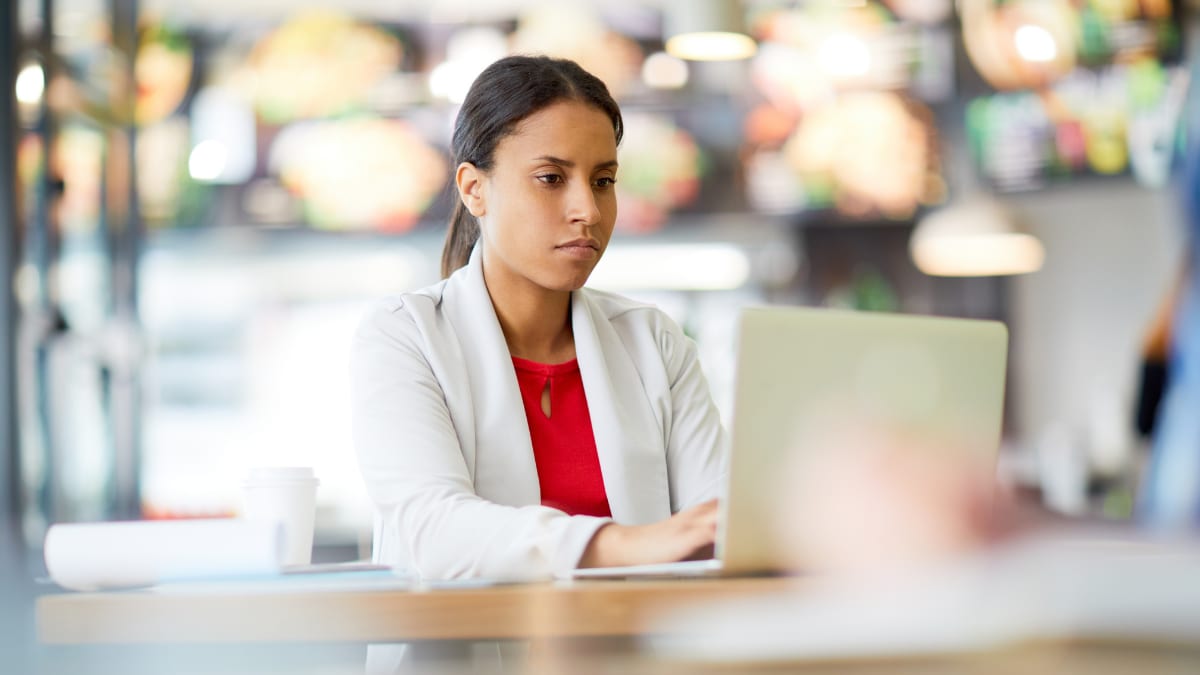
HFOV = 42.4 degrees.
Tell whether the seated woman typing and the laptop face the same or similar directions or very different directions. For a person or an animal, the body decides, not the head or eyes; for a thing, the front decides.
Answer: very different directions

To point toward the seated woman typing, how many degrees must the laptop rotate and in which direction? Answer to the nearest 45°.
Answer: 0° — it already faces them

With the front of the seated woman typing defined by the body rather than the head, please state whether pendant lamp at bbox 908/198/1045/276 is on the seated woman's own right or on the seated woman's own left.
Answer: on the seated woman's own left

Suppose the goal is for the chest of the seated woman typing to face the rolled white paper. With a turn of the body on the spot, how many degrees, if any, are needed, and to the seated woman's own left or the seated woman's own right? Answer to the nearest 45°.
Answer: approximately 90° to the seated woman's own right

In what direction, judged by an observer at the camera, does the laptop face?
facing away from the viewer and to the left of the viewer

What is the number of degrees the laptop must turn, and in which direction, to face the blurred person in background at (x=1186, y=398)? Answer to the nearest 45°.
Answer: approximately 90° to its right
